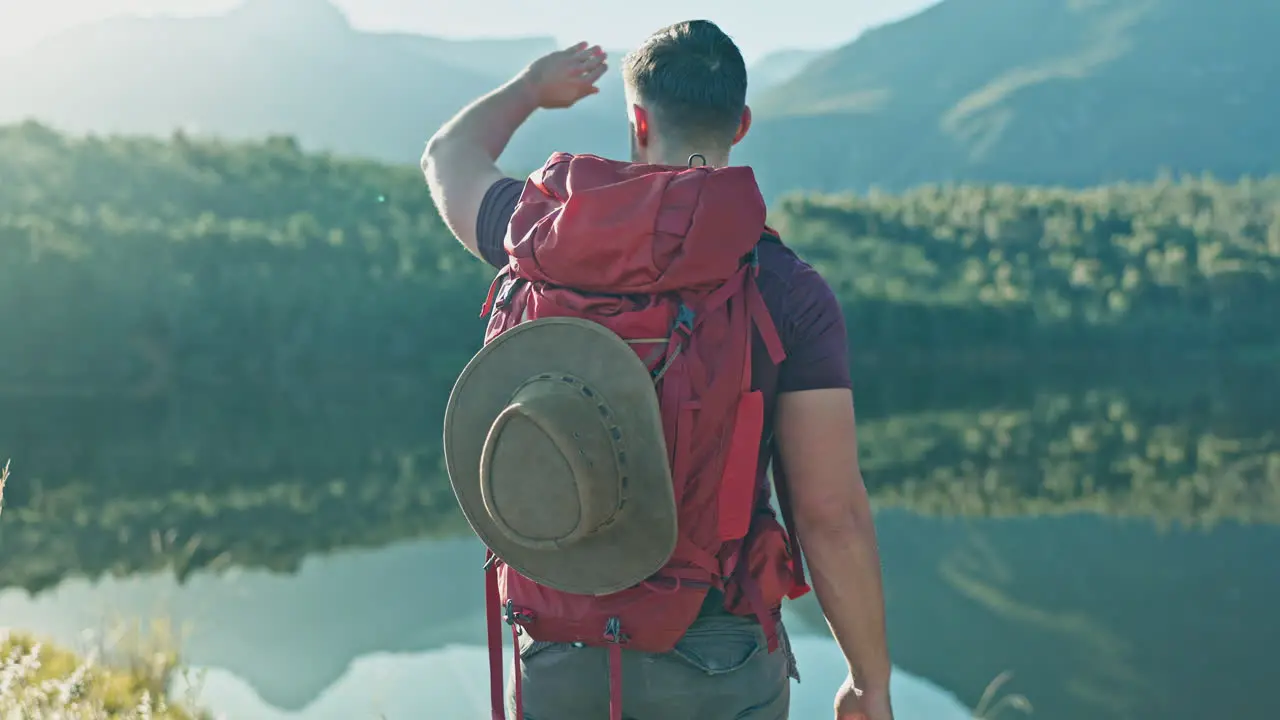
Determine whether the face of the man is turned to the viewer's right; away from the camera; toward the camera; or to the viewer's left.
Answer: away from the camera

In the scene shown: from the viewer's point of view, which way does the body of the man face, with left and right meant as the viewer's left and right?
facing away from the viewer
